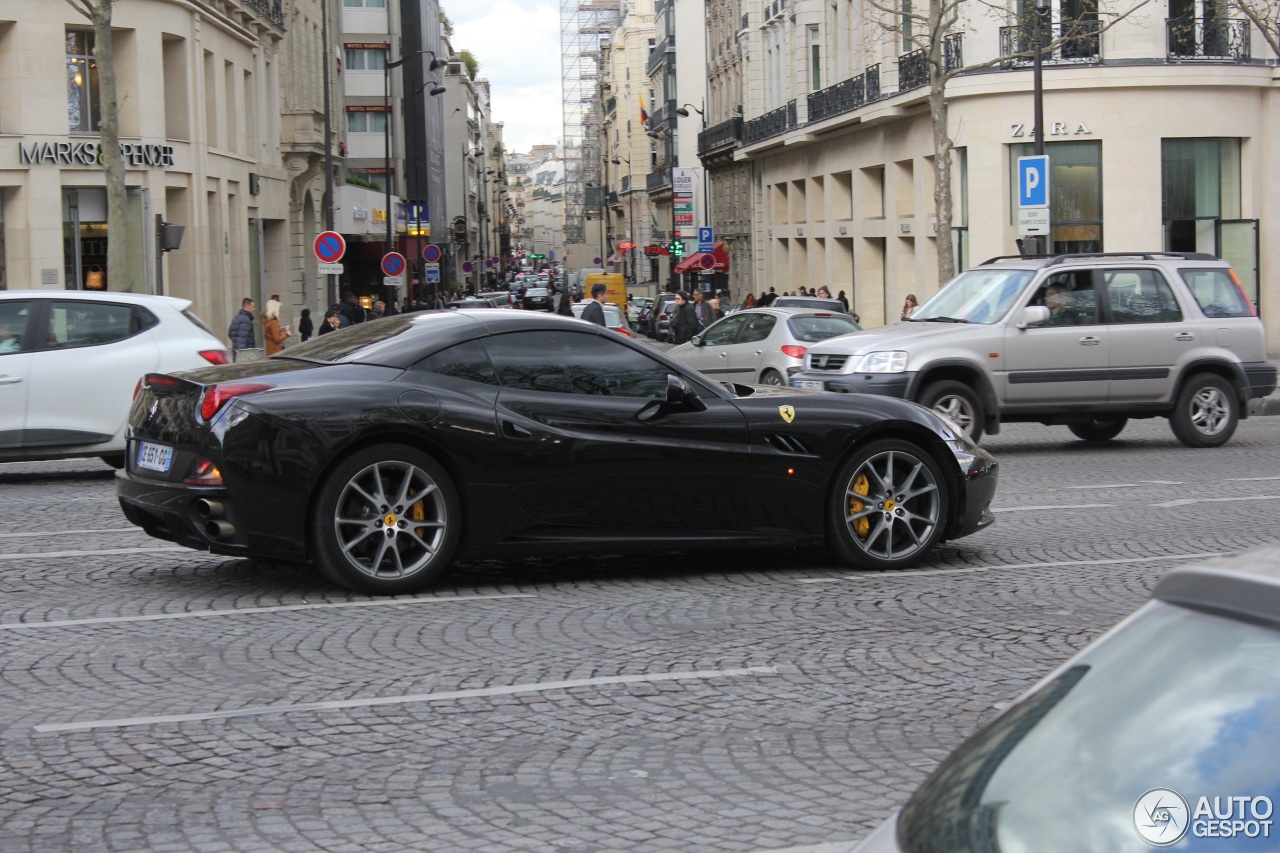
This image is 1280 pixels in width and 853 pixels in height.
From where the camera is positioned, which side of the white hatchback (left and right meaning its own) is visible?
left

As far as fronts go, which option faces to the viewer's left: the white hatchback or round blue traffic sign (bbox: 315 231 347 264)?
the white hatchback

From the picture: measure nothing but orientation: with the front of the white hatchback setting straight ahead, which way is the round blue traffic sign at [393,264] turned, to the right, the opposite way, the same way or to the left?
to the left

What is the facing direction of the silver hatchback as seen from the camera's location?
facing away from the viewer and to the left of the viewer

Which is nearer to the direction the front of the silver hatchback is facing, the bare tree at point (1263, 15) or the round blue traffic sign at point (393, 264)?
the round blue traffic sign

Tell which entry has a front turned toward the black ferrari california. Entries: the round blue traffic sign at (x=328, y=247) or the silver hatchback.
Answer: the round blue traffic sign

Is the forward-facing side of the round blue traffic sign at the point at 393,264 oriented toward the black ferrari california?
yes
